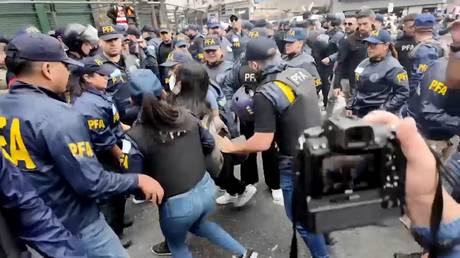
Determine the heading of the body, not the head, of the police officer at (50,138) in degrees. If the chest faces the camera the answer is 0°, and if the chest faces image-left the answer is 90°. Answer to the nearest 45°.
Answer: approximately 225°

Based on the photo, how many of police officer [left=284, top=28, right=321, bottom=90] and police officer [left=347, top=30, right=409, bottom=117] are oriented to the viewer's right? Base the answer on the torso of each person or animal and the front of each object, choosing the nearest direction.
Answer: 0

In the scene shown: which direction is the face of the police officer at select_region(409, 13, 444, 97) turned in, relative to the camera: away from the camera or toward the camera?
away from the camera

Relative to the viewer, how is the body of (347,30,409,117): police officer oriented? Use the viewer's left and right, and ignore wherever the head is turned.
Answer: facing the viewer and to the left of the viewer

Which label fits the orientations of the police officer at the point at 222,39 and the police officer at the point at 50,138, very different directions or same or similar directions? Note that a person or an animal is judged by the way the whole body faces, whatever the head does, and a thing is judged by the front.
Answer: very different directions

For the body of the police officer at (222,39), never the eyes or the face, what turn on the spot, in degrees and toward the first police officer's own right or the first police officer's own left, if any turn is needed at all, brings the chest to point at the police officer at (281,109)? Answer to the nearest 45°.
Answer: approximately 45° to the first police officer's own left

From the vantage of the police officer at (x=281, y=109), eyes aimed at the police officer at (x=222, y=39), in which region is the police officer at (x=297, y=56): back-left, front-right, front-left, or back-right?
front-right

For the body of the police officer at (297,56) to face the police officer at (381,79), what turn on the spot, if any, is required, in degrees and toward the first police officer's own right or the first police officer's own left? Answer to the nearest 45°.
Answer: approximately 90° to the first police officer's own left

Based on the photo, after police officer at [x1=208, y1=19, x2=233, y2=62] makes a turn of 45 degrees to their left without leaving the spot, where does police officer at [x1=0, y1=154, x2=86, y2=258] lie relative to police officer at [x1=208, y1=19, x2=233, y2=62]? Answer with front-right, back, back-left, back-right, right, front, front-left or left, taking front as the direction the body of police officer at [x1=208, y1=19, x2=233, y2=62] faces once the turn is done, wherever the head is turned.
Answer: front

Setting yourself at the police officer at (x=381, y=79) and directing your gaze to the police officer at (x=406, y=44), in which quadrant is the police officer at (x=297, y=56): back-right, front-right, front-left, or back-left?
front-left

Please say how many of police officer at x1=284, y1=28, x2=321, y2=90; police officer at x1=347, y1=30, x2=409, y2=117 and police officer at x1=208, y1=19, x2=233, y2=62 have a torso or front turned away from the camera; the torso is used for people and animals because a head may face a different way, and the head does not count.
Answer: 0

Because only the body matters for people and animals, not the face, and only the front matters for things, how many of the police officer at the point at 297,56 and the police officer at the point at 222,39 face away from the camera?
0

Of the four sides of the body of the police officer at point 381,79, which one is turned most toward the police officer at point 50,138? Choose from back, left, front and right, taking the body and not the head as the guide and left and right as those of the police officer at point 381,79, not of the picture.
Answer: front
